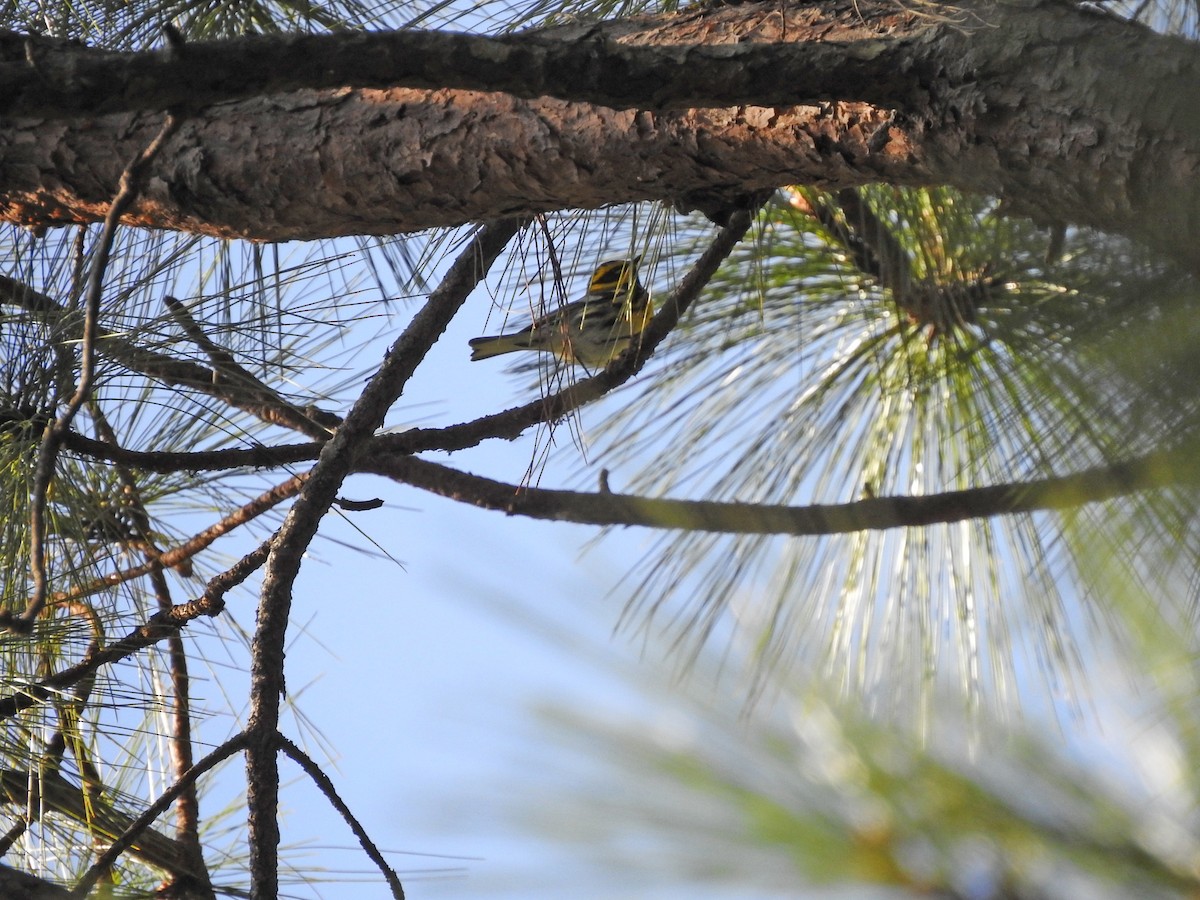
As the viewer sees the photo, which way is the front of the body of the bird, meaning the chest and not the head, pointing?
to the viewer's right

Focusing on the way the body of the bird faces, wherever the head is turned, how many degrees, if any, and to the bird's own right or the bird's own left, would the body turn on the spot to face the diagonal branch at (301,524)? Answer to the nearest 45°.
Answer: approximately 135° to the bird's own right
